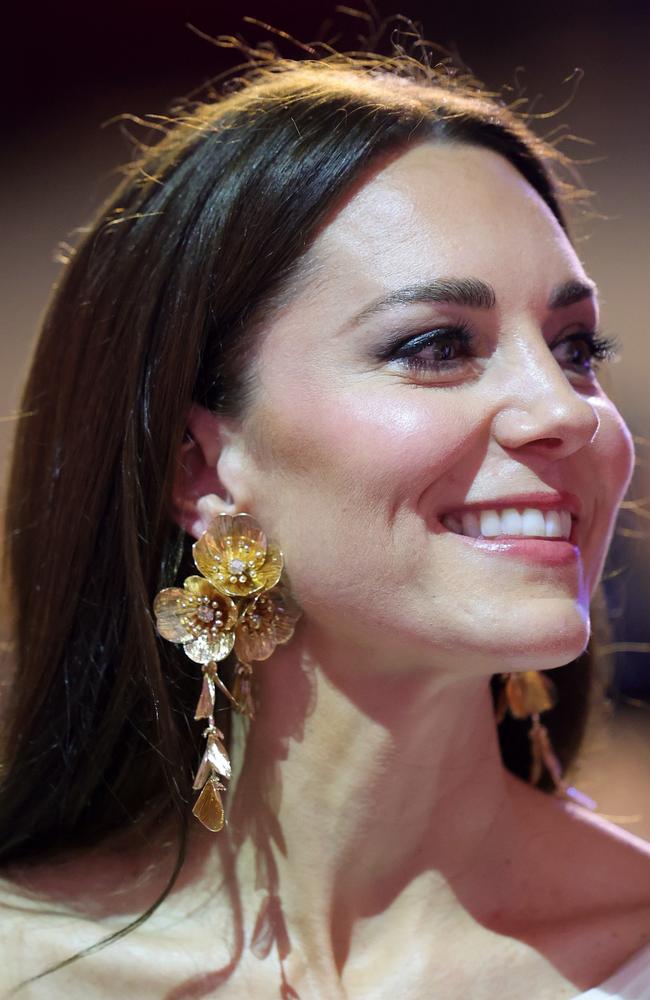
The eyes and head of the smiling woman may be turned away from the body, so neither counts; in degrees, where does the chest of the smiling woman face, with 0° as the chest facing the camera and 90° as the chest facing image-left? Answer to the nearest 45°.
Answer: approximately 315°
